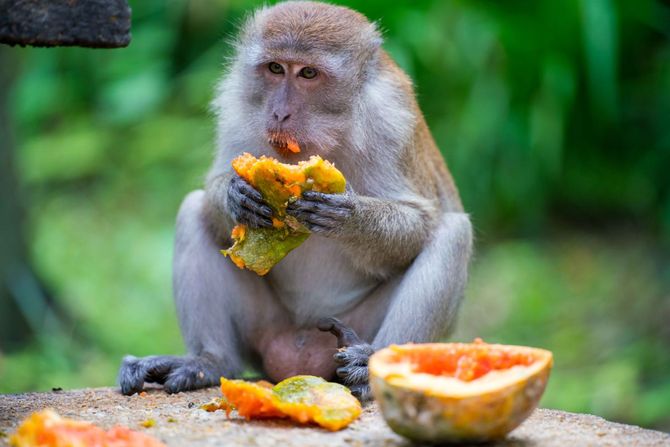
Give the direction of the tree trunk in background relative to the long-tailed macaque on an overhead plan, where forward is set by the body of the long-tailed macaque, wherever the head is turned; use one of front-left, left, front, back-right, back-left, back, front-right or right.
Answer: right

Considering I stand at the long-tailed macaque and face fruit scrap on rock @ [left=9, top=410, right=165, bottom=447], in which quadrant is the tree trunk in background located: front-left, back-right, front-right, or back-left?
back-right

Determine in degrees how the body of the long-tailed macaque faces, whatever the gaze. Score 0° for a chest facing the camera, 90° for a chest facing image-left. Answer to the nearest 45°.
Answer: approximately 45°

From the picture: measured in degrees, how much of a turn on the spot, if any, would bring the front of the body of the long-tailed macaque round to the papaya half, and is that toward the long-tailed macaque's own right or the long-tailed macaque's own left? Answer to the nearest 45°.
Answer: approximately 45° to the long-tailed macaque's own left

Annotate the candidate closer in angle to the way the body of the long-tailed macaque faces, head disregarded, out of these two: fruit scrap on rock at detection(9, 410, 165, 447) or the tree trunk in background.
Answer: the fruit scrap on rock

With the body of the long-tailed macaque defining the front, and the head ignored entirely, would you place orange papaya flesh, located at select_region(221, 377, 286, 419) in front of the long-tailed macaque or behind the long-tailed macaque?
in front

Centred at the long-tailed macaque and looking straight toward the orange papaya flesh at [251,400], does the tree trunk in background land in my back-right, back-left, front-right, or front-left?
back-right

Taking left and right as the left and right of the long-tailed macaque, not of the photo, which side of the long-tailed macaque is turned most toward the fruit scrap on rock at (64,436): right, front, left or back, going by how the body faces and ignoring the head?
front

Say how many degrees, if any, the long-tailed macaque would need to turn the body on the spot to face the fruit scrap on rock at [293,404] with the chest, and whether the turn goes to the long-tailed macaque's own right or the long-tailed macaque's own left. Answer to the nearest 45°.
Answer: approximately 45° to the long-tailed macaque's own left
